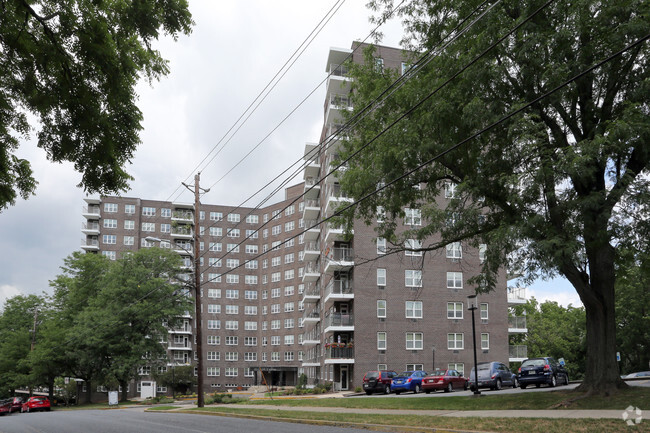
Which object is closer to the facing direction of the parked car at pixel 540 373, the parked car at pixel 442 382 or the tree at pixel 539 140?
the parked car

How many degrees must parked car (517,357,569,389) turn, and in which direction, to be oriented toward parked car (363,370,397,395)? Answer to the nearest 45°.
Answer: approximately 90° to its left

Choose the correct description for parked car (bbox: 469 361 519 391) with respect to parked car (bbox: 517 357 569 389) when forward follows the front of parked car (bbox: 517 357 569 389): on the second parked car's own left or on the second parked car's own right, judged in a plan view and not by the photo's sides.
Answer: on the second parked car's own left
